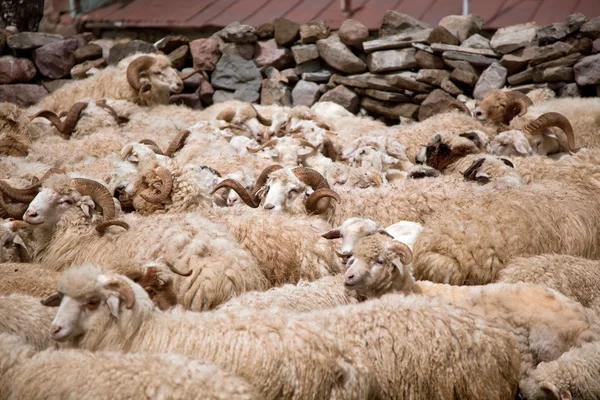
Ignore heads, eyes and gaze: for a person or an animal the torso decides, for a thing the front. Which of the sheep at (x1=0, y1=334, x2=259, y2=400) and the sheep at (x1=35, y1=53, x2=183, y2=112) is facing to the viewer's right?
the sheep at (x1=35, y1=53, x2=183, y2=112)

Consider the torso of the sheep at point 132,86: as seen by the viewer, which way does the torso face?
to the viewer's right

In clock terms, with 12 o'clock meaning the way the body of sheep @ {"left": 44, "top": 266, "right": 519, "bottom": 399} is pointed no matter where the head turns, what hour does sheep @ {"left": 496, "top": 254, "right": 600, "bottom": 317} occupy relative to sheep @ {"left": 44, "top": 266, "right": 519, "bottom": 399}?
sheep @ {"left": 496, "top": 254, "right": 600, "bottom": 317} is roughly at 5 o'clock from sheep @ {"left": 44, "top": 266, "right": 519, "bottom": 399}.

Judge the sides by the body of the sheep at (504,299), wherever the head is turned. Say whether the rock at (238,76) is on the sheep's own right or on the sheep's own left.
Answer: on the sheep's own right

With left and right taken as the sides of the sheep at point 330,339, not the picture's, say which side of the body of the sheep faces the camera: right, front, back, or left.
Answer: left

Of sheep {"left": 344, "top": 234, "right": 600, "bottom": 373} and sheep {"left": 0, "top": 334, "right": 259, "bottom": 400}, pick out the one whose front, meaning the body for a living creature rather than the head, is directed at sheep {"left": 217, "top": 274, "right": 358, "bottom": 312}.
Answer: sheep {"left": 344, "top": 234, "right": 600, "bottom": 373}

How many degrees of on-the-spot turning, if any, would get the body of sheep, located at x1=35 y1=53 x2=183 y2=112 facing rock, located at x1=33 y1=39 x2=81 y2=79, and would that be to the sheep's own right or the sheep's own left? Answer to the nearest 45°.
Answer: approximately 135° to the sheep's own left

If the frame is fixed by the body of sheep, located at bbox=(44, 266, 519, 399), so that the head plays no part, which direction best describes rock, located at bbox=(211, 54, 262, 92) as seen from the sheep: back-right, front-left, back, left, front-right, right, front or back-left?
right

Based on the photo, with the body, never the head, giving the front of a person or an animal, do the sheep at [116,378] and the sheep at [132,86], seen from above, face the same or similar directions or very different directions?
very different directions

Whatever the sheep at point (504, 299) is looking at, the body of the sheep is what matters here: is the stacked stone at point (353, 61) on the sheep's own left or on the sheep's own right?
on the sheep's own right

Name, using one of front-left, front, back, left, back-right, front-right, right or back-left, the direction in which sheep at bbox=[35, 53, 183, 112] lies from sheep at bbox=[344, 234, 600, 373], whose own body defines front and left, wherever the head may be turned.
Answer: front-right

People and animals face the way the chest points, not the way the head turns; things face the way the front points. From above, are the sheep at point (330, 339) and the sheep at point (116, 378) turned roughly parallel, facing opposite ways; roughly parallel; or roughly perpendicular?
roughly parallel

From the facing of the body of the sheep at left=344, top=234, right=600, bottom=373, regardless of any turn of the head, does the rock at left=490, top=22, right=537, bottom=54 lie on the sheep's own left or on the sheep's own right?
on the sheep's own right

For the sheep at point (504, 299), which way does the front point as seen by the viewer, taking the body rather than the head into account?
to the viewer's left

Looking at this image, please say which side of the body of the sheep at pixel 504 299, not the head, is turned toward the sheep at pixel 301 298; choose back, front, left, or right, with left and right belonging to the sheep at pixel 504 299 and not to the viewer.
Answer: front

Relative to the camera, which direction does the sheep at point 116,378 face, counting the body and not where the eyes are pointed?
to the viewer's left
